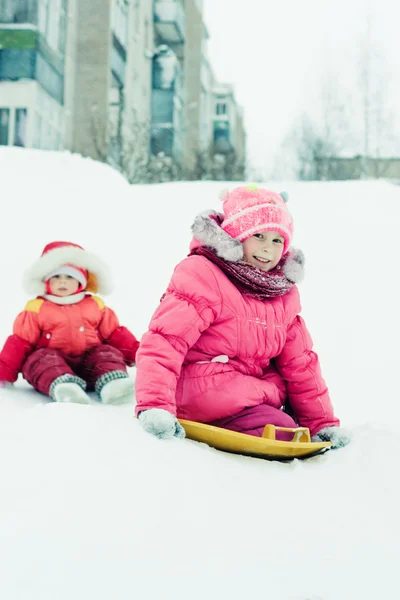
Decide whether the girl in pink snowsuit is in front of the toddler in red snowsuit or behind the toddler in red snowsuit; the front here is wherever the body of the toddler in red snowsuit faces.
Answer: in front

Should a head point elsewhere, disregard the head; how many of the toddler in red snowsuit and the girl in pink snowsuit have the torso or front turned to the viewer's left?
0

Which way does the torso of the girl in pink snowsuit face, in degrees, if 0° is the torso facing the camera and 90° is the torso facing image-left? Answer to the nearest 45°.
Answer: approximately 315°

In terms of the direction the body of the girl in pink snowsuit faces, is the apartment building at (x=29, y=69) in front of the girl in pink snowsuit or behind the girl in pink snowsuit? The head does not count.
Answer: behind

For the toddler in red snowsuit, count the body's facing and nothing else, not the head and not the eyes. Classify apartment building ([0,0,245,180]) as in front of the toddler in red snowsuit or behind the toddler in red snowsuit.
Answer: behind

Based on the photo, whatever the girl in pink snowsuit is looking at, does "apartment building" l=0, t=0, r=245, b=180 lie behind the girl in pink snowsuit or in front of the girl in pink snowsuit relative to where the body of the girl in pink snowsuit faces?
behind

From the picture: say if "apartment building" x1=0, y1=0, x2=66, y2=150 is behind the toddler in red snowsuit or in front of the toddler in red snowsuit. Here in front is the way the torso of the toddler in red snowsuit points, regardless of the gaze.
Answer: behind
